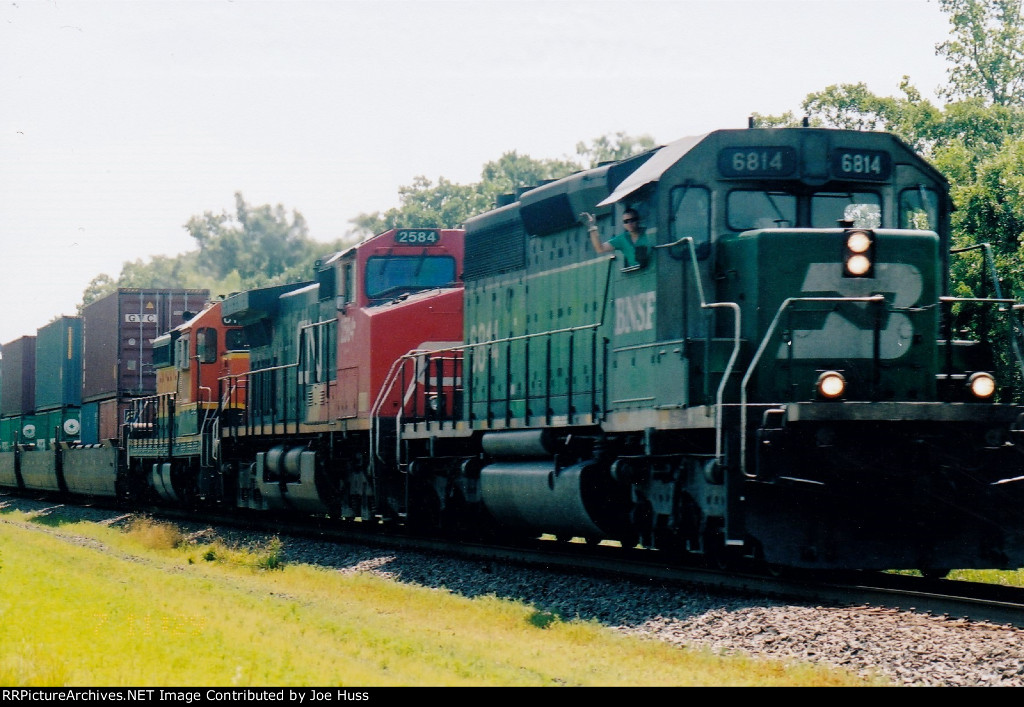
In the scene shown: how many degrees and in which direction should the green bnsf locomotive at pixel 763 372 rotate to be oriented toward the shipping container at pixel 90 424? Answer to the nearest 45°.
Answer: approximately 180°

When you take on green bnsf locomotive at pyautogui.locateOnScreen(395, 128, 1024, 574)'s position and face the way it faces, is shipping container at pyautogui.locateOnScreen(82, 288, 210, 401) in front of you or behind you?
behind

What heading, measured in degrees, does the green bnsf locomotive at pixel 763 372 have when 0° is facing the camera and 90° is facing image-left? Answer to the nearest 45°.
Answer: approximately 315°

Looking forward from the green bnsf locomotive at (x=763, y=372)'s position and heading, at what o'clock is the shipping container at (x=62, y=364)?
The shipping container is roughly at 6 o'clock from the green bnsf locomotive.

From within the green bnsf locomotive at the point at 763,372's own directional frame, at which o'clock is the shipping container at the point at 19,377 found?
The shipping container is roughly at 6 o'clock from the green bnsf locomotive.

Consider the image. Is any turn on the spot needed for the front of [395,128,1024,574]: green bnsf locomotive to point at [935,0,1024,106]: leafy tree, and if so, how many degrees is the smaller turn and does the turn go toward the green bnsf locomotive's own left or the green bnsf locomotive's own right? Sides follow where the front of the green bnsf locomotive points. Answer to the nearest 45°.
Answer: approximately 135° to the green bnsf locomotive's own left

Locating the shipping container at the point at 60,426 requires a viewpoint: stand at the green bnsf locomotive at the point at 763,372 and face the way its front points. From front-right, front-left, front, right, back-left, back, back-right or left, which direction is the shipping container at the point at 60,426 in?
back
